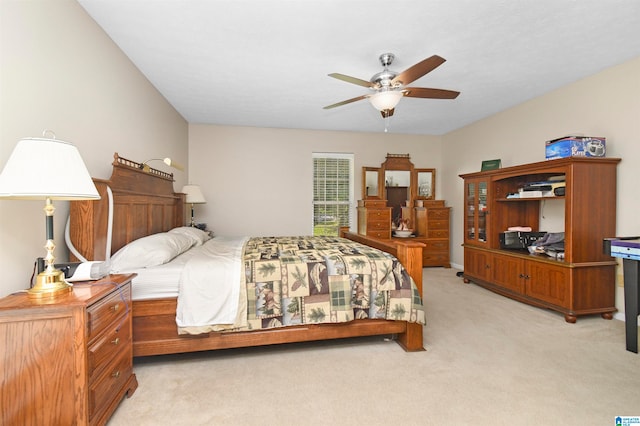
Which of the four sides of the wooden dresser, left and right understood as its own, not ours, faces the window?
right

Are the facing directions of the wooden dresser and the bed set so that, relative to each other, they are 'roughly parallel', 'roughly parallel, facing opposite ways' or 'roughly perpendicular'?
roughly perpendicular

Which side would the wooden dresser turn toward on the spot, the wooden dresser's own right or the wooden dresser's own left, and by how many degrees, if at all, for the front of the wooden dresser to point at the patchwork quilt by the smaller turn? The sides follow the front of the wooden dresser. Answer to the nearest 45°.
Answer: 0° — it already faces it

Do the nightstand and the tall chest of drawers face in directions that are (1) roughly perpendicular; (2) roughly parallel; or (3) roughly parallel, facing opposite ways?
roughly perpendicular

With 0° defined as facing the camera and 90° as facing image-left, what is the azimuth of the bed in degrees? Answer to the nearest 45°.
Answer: approximately 270°

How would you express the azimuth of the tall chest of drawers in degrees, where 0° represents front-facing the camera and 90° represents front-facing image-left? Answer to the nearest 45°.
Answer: approximately 0°

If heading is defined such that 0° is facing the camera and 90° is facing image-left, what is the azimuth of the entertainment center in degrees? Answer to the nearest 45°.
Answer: approximately 45°

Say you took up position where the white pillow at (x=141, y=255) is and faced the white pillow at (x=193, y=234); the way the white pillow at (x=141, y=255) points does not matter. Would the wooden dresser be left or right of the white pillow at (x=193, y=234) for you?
right

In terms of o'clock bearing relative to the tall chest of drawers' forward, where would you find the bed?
The bed is roughly at 1 o'clock from the tall chest of drawers.

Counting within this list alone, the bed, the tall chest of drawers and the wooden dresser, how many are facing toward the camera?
2

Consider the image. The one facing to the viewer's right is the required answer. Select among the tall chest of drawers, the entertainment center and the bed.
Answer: the bed
